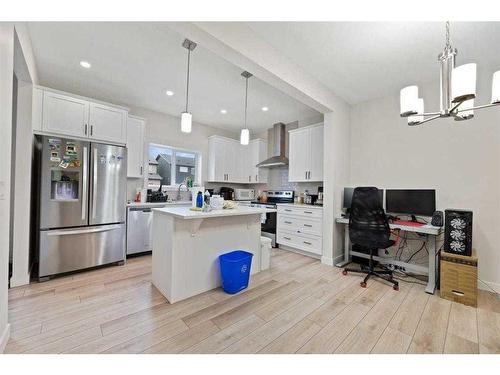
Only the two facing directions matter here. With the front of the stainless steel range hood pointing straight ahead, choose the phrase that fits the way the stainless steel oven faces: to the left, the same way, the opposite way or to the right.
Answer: the same way

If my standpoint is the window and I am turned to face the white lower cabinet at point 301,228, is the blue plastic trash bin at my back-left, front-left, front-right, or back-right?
front-right

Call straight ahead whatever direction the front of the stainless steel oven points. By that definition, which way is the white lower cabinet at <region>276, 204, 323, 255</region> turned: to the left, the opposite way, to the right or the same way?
the same way

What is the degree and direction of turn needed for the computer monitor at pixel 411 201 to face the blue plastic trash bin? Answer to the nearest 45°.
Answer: approximately 45° to its right

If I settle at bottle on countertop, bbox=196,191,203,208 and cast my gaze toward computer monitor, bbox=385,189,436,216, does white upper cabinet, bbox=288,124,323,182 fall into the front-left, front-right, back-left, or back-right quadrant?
front-left

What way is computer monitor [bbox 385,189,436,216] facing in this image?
toward the camera

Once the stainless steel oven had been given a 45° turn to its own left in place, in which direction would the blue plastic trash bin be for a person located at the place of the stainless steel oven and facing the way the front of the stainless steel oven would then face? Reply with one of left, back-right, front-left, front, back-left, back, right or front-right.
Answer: front

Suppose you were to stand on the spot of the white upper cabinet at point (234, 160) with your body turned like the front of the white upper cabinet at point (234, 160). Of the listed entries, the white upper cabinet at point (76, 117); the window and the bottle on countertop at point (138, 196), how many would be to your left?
0

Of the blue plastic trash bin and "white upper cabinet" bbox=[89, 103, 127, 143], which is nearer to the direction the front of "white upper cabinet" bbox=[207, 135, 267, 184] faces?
the blue plastic trash bin

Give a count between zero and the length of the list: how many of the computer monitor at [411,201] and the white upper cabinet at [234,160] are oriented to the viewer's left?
0

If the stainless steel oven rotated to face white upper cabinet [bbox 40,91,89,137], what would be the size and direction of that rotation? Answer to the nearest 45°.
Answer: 0° — it already faces it

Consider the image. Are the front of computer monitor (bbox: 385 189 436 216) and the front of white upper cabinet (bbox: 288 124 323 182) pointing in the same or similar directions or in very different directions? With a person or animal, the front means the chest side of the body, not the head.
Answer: same or similar directions

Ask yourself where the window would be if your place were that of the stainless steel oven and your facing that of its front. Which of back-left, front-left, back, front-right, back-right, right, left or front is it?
front-right

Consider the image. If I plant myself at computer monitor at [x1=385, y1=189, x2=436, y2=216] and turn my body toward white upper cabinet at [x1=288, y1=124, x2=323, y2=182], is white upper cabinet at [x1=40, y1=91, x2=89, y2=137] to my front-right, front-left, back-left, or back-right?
front-left

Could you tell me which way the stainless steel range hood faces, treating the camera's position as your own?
facing the viewer and to the left of the viewer
